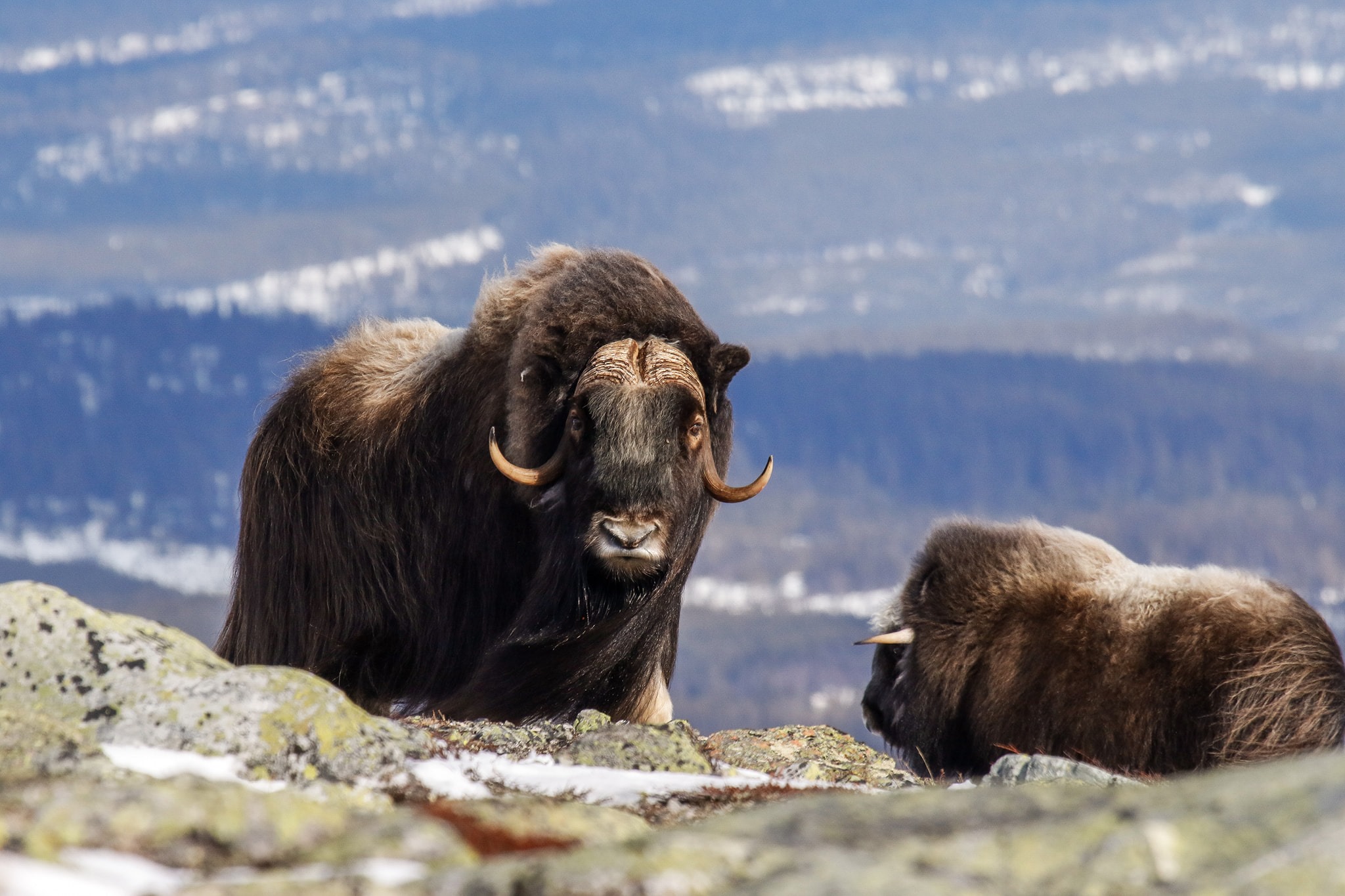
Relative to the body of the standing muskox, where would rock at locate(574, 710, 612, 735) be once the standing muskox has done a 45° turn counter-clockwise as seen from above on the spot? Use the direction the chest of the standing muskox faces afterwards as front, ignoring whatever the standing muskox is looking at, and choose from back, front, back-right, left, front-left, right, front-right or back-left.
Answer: right

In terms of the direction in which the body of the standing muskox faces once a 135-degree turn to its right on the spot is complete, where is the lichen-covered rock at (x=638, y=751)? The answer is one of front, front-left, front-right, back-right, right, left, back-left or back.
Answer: left

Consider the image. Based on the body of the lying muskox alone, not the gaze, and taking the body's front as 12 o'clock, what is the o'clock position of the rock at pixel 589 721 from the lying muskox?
The rock is roughly at 11 o'clock from the lying muskox.

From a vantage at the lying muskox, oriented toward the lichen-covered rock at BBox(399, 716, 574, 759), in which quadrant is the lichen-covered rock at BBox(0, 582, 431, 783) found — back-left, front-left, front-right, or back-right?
front-left

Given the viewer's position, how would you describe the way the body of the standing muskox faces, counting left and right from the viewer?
facing the viewer and to the right of the viewer

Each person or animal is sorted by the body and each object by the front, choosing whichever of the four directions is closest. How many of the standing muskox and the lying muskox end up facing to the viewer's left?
1

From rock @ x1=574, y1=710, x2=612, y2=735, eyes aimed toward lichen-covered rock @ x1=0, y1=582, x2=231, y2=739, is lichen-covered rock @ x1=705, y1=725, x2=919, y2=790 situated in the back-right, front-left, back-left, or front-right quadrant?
back-left

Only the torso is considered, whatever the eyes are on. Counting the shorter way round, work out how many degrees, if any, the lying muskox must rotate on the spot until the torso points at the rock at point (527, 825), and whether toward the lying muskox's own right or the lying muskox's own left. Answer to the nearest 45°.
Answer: approximately 90° to the lying muskox's own left

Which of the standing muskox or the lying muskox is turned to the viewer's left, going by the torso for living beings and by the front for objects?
the lying muskox

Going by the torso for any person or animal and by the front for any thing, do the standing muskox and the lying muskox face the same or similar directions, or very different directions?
very different directions

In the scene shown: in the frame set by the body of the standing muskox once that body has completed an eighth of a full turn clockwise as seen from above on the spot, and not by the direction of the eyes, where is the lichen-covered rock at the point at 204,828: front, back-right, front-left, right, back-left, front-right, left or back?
front

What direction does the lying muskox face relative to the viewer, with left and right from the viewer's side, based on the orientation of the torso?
facing to the left of the viewer

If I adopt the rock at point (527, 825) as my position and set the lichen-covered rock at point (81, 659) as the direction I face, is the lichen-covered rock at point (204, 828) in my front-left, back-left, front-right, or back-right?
front-left

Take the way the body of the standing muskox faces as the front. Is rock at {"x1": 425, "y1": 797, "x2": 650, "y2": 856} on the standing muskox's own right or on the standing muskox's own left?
on the standing muskox's own right

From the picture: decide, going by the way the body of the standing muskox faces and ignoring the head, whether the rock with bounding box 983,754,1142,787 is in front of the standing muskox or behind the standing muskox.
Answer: in front
